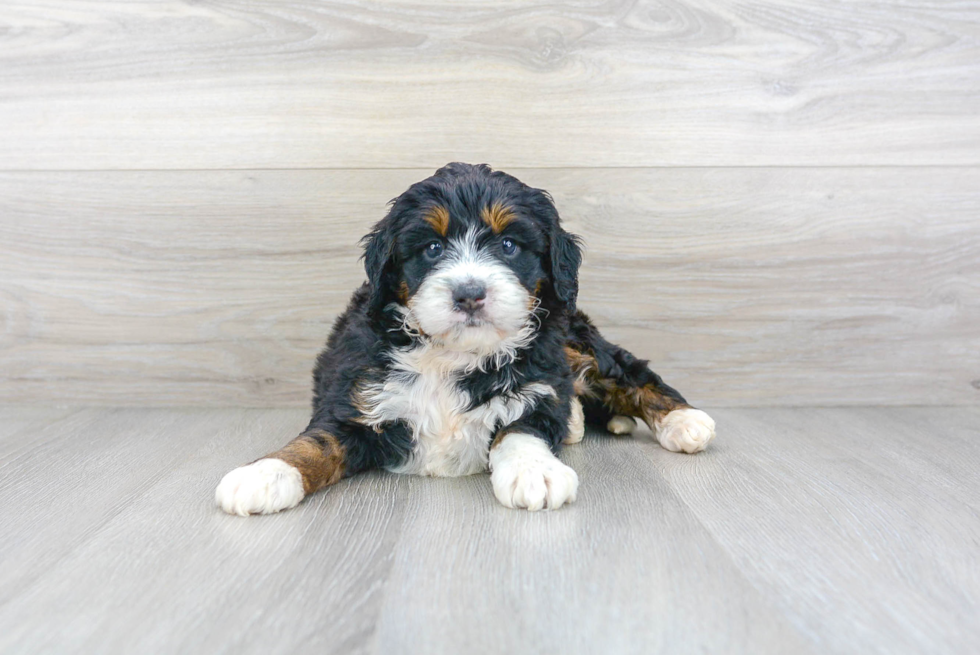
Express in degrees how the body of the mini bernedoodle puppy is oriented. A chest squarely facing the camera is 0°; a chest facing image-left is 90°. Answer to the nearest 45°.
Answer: approximately 0°
